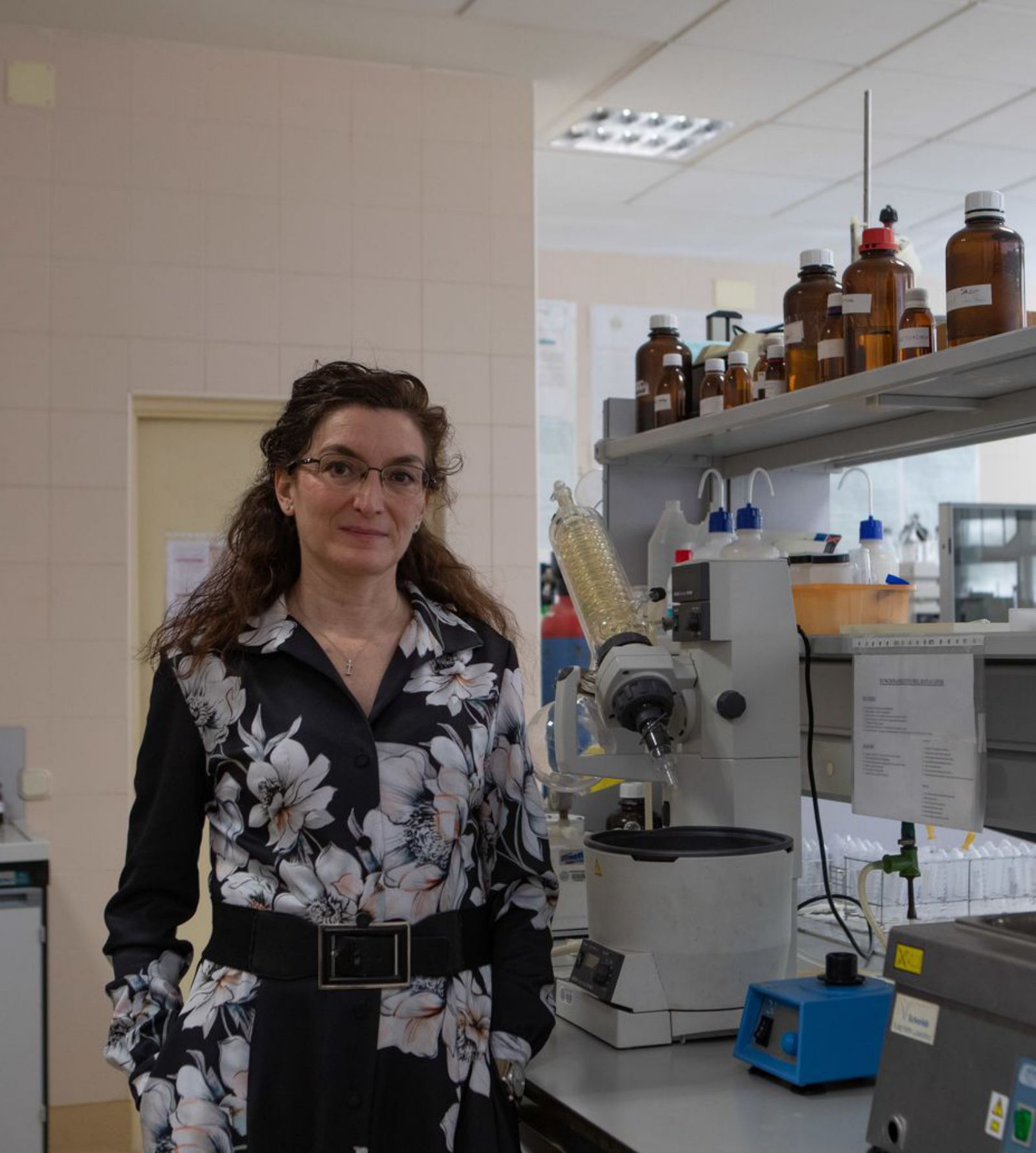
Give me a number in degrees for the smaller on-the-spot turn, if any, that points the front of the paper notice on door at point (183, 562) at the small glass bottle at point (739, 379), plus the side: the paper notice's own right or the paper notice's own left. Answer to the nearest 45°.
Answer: approximately 45° to the paper notice's own left

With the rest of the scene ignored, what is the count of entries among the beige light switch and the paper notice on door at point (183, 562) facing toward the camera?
2

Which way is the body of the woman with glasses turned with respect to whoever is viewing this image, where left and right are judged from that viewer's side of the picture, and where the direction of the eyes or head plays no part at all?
facing the viewer

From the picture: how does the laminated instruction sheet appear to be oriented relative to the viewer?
toward the camera

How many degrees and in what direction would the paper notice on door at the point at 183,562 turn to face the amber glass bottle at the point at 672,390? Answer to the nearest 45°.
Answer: approximately 45° to its left

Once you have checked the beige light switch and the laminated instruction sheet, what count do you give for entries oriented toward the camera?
2

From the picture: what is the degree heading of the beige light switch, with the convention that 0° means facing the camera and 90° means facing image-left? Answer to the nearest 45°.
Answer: approximately 0°

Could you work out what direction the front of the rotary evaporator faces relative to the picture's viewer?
facing the viewer and to the left of the viewer

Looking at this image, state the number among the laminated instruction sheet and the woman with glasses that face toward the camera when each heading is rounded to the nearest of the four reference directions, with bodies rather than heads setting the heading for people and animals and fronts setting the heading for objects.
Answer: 2

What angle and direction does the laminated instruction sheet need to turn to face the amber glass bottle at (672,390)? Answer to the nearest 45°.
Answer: approximately 135° to its right

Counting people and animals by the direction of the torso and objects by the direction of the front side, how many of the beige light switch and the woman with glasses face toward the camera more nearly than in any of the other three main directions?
2
